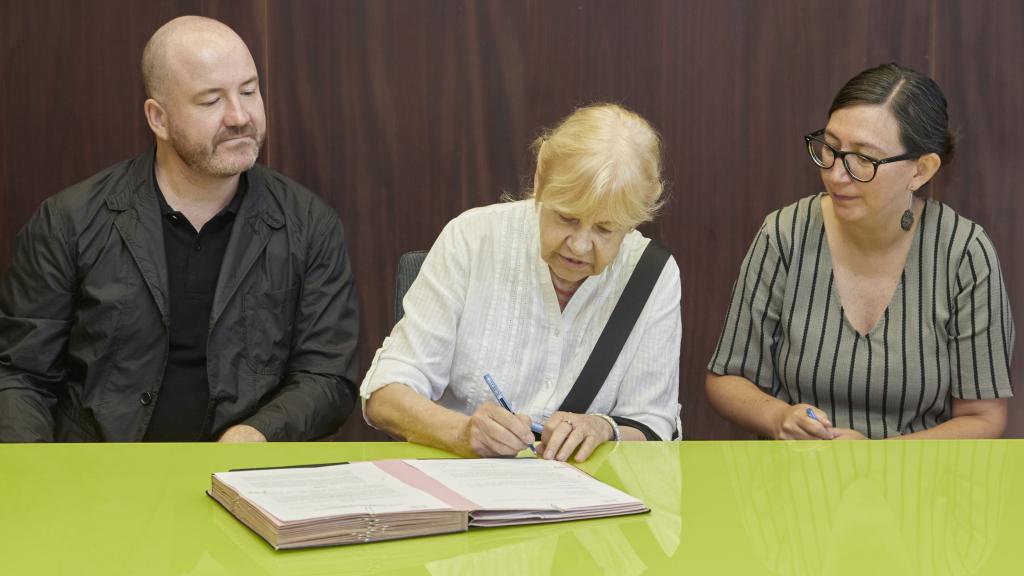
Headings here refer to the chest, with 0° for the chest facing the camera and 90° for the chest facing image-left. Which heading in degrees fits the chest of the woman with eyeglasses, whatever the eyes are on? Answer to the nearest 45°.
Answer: approximately 0°

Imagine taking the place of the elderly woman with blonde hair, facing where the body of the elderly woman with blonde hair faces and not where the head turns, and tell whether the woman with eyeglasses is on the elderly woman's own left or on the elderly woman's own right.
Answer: on the elderly woman's own left

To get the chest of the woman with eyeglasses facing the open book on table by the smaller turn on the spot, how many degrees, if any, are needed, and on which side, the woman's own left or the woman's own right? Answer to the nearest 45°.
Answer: approximately 45° to the woman's own right

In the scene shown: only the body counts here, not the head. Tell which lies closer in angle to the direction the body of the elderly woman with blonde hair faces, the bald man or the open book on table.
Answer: the open book on table

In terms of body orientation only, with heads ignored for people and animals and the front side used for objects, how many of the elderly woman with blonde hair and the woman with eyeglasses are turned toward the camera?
2

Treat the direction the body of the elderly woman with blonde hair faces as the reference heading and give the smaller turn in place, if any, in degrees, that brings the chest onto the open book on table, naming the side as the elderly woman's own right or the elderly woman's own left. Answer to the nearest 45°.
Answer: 0° — they already face it

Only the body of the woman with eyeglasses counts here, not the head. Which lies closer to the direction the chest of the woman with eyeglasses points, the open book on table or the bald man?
the open book on table

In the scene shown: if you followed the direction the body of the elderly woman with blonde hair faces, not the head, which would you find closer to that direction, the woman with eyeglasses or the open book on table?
the open book on table

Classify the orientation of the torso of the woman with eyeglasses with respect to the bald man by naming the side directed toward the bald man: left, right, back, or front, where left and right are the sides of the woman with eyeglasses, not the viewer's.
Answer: right
